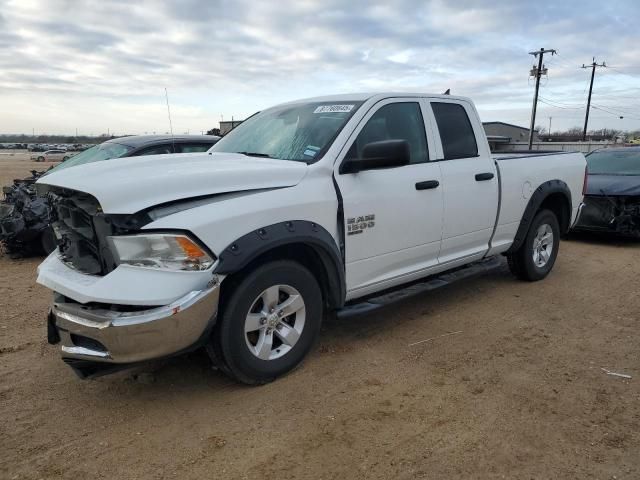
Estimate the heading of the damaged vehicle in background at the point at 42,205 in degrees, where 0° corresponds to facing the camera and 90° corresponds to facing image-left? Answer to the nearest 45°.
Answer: approximately 45°

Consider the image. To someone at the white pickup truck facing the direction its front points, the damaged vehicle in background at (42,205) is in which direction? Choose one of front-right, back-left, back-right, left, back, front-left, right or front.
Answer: right

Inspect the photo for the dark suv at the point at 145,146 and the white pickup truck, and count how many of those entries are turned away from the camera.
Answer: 0

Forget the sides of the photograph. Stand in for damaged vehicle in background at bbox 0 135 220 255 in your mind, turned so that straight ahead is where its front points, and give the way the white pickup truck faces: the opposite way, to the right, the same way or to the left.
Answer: the same way

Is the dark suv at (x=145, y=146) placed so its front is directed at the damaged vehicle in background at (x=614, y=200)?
no

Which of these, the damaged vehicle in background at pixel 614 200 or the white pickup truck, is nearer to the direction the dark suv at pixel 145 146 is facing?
the white pickup truck

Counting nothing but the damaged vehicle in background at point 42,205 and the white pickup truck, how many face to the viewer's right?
0

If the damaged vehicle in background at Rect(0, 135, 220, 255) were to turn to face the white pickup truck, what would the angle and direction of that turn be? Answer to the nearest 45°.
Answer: approximately 45° to its left

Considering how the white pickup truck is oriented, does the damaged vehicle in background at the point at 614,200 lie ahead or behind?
behind

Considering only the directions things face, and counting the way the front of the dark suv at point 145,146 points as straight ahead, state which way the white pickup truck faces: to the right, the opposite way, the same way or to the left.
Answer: the same way

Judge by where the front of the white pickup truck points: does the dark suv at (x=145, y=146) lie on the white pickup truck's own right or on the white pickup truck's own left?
on the white pickup truck's own right
